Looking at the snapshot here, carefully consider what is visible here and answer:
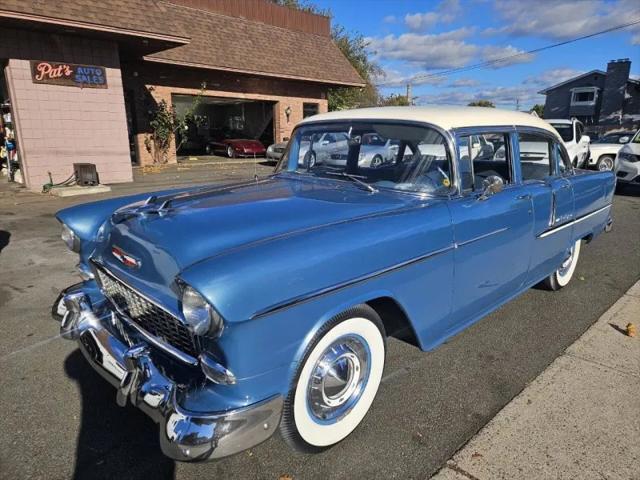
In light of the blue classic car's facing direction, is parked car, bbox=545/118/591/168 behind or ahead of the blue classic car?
behind

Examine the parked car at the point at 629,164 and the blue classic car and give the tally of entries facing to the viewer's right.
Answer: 0

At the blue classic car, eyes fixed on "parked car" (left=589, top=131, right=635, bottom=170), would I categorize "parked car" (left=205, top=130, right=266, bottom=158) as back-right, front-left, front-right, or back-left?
front-left

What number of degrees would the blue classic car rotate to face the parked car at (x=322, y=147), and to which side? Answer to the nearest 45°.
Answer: approximately 135° to its right

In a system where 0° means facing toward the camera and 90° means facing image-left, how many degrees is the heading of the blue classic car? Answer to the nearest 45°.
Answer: approximately 45°

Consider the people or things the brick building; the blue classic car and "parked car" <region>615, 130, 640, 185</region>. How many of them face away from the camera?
0

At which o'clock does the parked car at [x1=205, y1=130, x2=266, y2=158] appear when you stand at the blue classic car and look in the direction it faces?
The parked car is roughly at 4 o'clock from the blue classic car.

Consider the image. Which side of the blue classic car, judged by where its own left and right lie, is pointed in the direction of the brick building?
right

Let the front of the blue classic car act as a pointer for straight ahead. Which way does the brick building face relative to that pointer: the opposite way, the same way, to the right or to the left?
to the left

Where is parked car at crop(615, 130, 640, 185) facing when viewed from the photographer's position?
facing the viewer and to the left of the viewer

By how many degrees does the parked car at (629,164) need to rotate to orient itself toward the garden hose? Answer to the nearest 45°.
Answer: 0° — it already faces it

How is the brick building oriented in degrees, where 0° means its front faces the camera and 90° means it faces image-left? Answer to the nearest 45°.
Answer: approximately 315°

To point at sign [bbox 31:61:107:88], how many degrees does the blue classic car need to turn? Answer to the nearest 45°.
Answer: approximately 90° to its right

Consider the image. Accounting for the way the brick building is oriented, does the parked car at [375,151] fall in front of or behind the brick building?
in front
